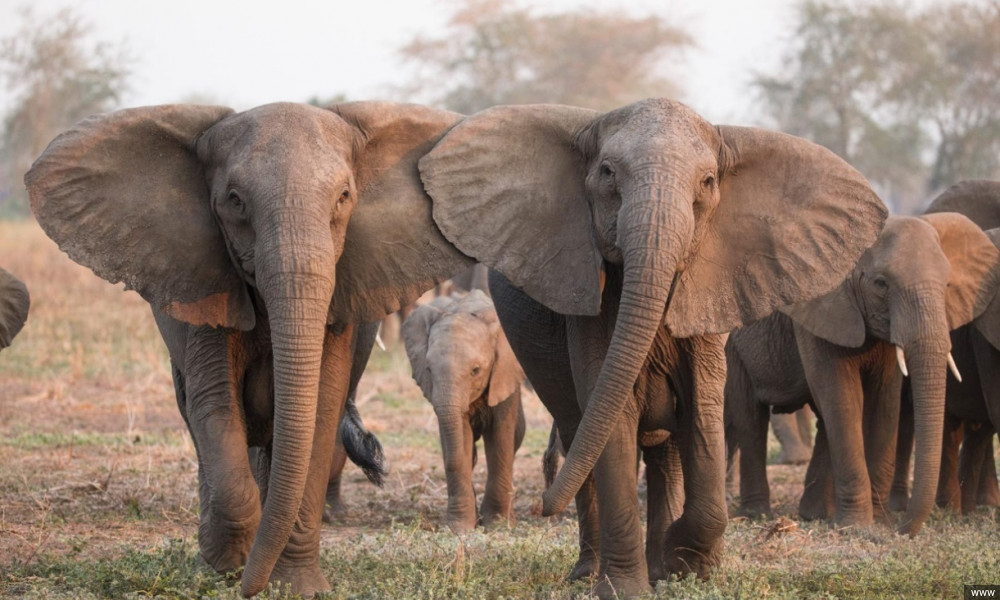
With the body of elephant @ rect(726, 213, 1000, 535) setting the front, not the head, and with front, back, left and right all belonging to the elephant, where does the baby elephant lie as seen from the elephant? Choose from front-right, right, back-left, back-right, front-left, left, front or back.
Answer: back-right

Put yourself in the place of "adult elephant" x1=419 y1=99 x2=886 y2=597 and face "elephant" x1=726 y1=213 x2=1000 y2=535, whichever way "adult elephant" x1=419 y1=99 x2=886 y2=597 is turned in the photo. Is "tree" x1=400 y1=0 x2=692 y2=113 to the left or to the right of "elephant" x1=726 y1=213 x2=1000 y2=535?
left

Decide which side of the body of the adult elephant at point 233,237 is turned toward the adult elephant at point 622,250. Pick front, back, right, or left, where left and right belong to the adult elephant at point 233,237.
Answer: left

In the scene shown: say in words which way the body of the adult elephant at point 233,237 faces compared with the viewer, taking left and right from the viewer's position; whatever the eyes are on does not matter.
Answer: facing the viewer

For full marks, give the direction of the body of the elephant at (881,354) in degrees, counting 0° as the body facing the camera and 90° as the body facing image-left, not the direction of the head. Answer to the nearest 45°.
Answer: approximately 315°

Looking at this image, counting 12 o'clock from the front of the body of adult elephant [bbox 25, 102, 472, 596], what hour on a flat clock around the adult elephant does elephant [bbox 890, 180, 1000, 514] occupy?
The elephant is roughly at 8 o'clock from the adult elephant.

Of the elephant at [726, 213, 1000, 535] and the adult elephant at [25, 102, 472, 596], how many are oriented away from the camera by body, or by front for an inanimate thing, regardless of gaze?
0

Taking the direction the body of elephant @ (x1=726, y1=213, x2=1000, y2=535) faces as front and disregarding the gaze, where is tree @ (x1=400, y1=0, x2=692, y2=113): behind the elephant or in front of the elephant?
behind

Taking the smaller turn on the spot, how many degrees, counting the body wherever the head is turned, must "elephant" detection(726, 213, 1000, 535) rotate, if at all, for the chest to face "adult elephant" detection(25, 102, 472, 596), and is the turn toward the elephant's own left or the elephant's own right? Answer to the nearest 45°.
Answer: approximately 90° to the elephant's own right

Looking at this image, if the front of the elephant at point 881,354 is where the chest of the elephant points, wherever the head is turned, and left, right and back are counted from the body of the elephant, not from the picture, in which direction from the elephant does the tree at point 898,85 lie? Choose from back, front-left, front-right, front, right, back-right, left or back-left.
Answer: back-left

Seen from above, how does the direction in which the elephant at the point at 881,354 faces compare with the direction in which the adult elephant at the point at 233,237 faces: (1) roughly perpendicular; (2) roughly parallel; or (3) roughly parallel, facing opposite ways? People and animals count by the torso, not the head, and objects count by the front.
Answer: roughly parallel

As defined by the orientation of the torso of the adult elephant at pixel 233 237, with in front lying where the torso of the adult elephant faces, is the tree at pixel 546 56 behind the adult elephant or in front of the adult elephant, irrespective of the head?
behind

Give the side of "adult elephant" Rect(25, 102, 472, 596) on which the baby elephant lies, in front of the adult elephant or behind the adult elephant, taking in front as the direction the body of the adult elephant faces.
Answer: behind
